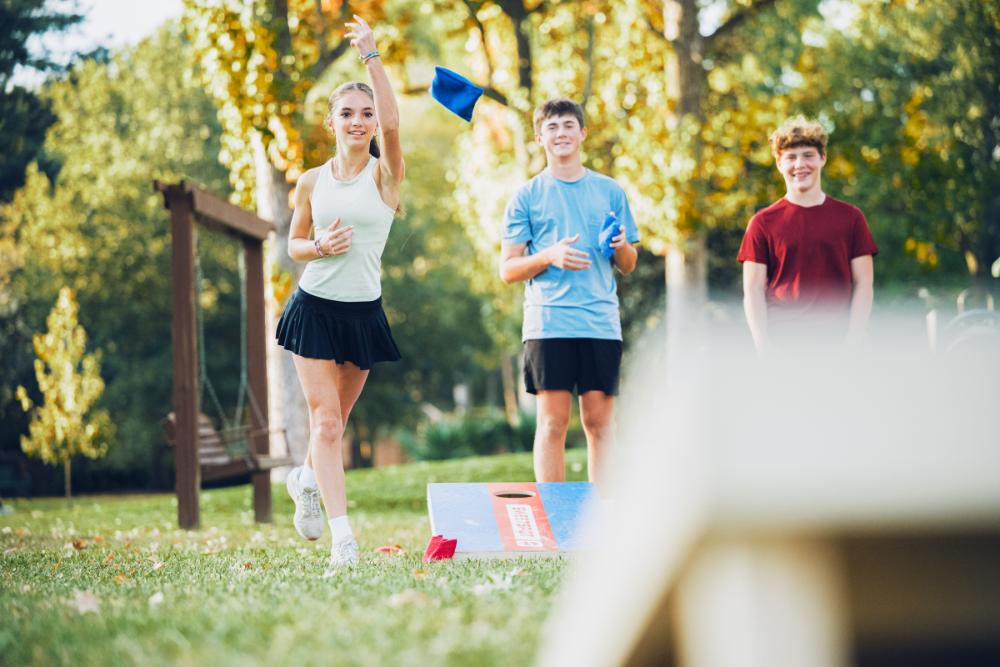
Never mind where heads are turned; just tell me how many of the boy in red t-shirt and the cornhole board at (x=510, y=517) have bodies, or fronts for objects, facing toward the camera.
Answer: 2

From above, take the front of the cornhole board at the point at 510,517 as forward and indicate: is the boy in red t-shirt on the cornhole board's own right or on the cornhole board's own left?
on the cornhole board's own left

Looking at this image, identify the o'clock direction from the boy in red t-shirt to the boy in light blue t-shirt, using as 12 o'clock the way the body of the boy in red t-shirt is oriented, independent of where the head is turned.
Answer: The boy in light blue t-shirt is roughly at 3 o'clock from the boy in red t-shirt.

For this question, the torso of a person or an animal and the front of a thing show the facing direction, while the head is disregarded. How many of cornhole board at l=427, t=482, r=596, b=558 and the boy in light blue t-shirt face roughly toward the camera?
2

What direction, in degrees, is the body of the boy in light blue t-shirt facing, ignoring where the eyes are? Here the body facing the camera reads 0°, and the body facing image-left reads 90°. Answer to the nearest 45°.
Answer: approximately 0°
